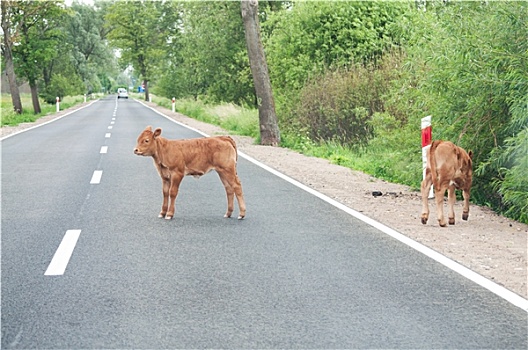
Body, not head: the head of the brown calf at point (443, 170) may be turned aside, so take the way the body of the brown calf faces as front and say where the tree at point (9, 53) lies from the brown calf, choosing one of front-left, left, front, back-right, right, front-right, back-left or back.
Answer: left

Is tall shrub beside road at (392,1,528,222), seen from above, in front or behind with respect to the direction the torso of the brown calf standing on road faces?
behind

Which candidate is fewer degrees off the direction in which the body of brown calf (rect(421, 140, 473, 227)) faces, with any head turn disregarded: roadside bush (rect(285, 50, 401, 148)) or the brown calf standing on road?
the roadside bush

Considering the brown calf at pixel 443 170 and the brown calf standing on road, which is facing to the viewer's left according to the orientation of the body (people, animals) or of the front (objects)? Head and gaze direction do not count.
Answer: the brown calf standing on road

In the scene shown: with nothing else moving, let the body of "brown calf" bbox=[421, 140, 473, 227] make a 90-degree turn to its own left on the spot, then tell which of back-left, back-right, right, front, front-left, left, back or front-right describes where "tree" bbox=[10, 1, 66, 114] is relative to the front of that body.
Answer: front

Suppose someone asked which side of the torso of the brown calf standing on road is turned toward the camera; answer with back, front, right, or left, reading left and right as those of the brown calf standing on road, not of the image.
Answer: left

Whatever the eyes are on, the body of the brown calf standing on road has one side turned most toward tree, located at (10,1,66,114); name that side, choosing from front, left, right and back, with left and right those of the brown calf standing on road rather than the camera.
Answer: right

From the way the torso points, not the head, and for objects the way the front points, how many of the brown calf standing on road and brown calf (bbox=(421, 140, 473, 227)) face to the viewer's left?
1

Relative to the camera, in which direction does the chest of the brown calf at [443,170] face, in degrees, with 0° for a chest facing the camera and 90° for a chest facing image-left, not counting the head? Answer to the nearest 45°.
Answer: approximately 225°

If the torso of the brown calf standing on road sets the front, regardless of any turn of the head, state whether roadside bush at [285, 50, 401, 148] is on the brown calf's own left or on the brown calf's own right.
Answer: on the brown calf's own right

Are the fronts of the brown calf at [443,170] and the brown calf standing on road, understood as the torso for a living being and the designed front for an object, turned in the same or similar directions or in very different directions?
very different directions
